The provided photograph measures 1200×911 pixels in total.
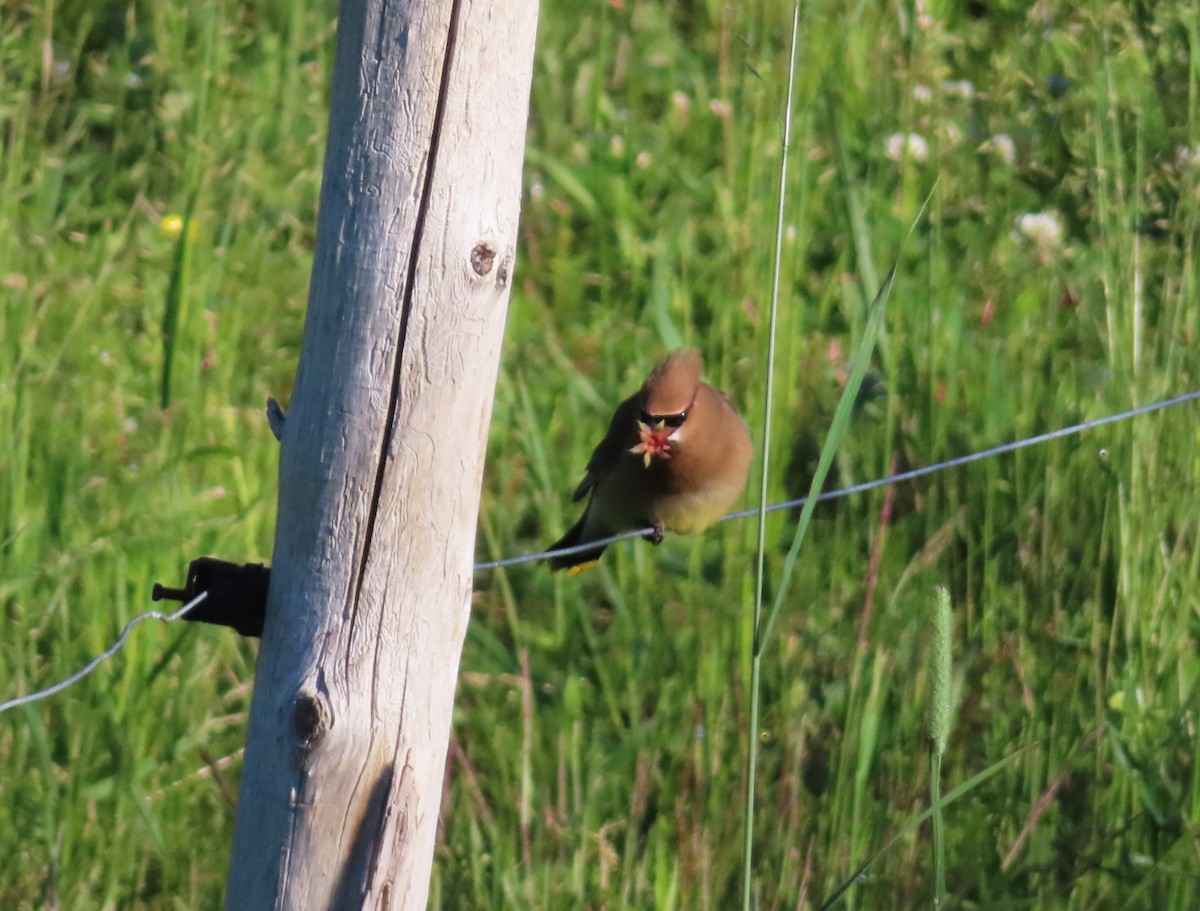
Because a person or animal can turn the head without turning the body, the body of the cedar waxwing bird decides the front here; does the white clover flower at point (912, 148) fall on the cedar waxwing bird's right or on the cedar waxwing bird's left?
on the cedar waxwing bird's left

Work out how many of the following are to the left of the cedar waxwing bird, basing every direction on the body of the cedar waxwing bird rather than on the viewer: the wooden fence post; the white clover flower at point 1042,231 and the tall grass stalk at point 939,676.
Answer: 2

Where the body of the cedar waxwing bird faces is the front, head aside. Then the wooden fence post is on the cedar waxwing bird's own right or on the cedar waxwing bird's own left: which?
on the cedar waxwing bird's own right

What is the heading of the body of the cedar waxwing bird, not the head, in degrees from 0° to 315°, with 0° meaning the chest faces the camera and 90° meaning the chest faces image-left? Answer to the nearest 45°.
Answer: approximately 315°

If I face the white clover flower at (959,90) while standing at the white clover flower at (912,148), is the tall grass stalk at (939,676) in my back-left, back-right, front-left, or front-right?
back-right

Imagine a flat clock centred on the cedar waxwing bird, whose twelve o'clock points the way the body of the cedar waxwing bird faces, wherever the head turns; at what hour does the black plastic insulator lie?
The black plastic insulator is roughly at 2 o'clock from the cedar waxwing bird.

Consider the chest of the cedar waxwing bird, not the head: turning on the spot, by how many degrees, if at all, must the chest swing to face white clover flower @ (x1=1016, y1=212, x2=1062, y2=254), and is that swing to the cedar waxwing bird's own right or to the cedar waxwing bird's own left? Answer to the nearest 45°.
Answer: approximately 90° to the cedar waxwing bird's own left

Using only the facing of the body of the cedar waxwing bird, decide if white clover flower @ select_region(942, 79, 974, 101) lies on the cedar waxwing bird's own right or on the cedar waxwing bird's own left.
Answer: on the cedar waxwing bird's own left
